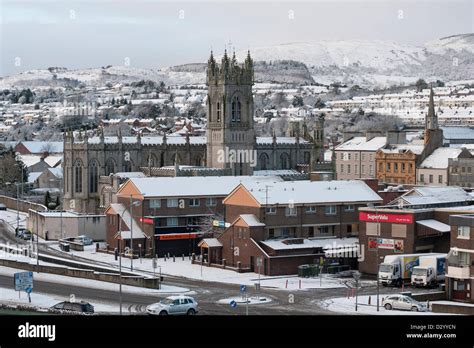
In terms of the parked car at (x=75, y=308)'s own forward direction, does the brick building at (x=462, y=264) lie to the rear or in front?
to the rear

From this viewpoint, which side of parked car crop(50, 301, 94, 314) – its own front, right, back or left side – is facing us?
left
